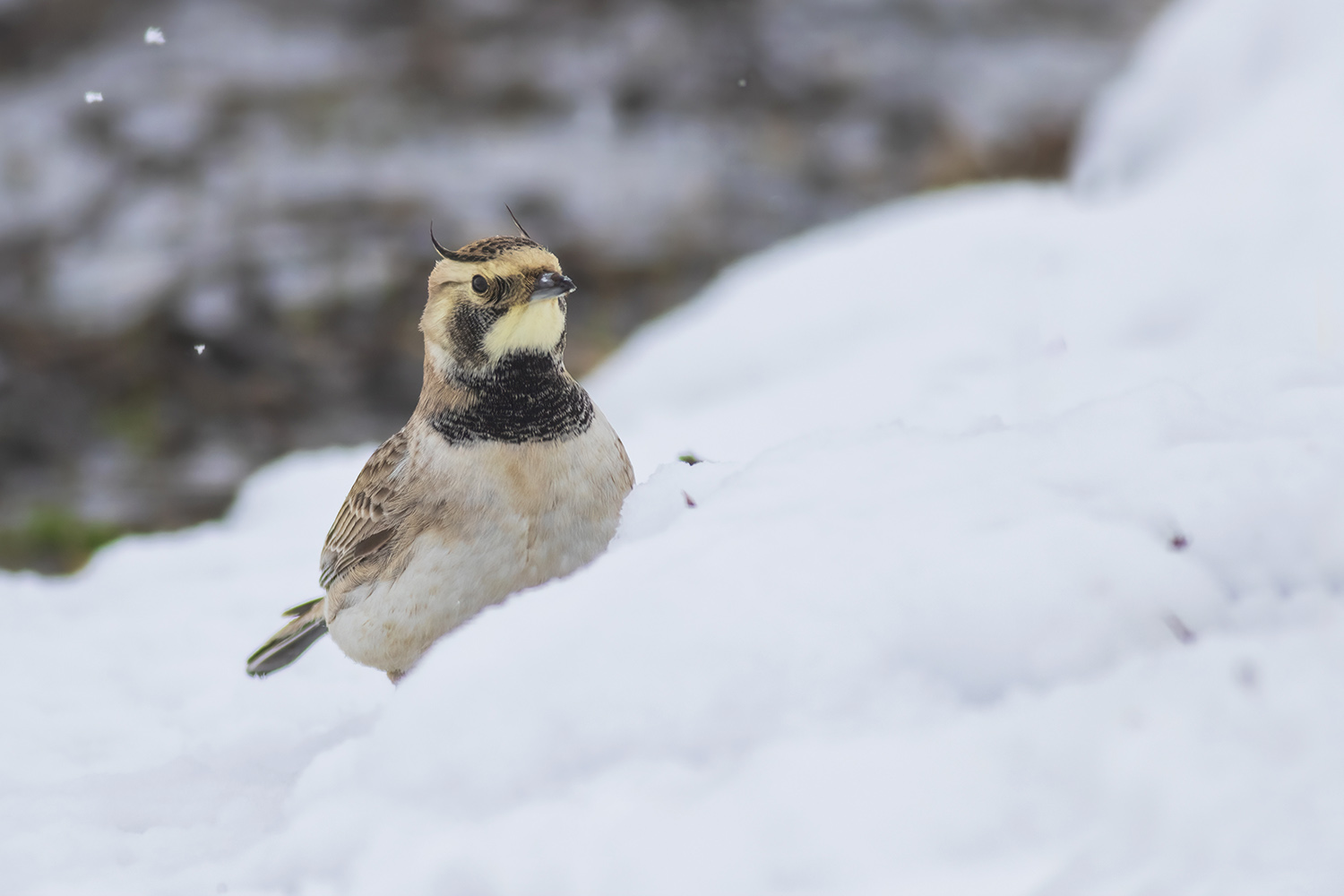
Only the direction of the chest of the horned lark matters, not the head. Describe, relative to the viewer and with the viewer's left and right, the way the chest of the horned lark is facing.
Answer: facing the viewer and to the right of the viewer
